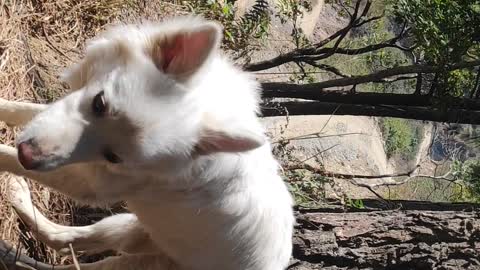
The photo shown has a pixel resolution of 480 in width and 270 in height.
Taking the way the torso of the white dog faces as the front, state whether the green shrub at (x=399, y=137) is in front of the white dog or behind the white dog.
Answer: behind

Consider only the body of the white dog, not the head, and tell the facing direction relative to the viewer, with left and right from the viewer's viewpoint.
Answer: facing the viewer and to the left of the viewer
